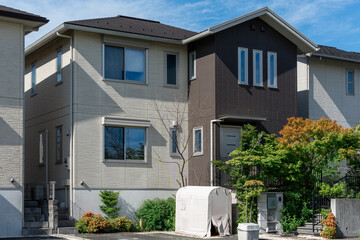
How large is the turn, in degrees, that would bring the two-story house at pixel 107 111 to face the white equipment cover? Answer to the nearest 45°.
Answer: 0° — it already faces it

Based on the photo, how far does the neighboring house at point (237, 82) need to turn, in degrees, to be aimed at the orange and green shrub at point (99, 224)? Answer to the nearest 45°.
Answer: approximately 90° to its right

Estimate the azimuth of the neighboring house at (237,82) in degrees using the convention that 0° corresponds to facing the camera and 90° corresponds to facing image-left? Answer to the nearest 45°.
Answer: approximately 315°

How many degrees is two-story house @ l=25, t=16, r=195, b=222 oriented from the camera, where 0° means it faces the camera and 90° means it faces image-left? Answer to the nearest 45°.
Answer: approximately 315°

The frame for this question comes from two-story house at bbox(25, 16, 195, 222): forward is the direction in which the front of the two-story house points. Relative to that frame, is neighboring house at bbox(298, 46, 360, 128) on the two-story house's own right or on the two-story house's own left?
on the two-story house's own left

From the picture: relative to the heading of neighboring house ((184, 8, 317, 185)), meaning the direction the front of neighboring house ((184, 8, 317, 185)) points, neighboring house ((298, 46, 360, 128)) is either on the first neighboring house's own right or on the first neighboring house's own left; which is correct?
on the first neighboring house's own left

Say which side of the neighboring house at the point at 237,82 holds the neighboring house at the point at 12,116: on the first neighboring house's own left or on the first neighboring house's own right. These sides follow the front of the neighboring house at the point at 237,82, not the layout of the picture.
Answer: on the first neighboring house's own right
